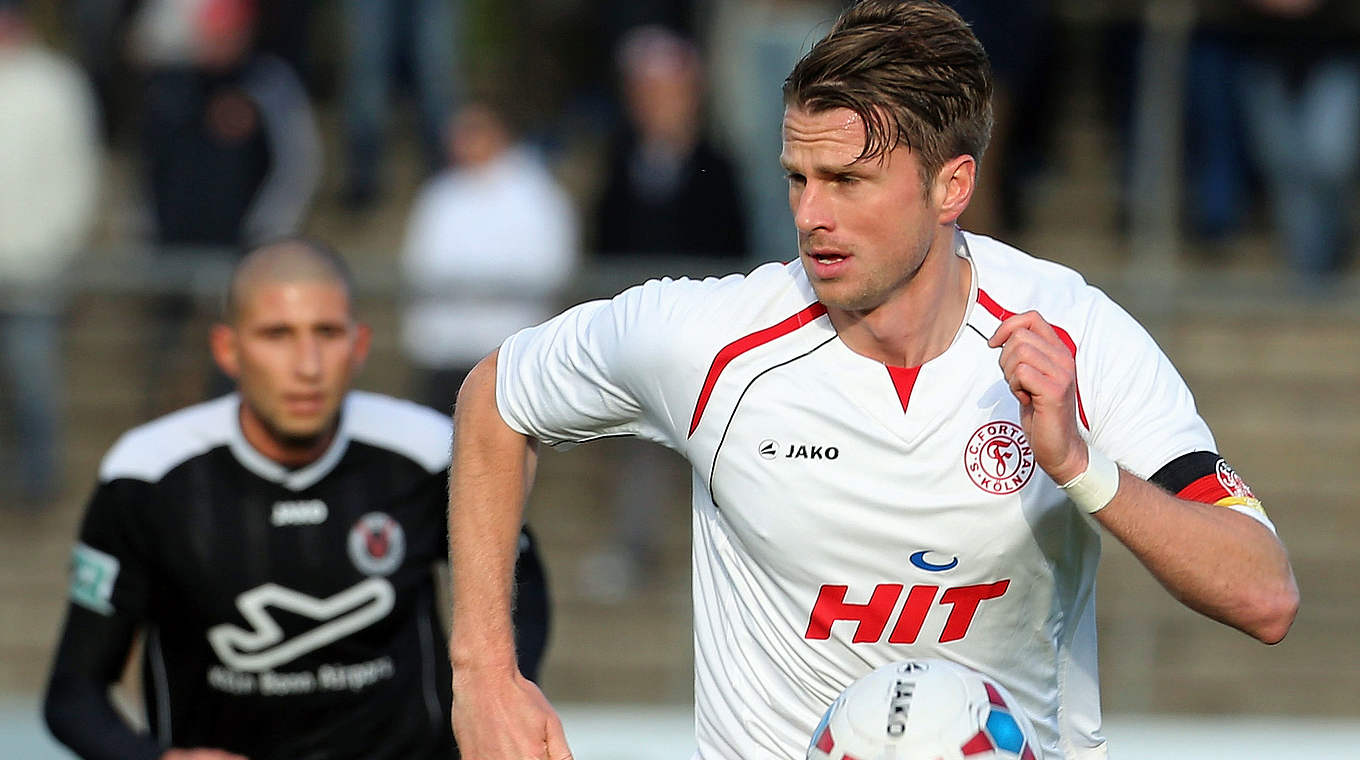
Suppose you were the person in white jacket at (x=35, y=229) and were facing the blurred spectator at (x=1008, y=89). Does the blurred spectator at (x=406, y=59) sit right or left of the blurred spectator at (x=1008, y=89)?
left

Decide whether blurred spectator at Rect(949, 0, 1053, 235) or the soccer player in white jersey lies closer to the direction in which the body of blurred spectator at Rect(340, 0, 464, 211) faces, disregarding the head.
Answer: the soccer player in white jersey

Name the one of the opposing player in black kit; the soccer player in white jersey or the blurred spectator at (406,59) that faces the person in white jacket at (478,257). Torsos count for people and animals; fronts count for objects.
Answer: the blurred spectator

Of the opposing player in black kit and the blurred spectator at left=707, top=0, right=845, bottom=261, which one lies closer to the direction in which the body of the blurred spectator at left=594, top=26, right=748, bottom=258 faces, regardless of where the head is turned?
the opposing player in black kit

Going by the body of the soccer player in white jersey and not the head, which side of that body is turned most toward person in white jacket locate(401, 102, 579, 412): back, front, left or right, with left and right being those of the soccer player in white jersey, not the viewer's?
back

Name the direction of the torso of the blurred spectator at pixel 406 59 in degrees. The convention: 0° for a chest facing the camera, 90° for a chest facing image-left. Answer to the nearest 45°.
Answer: approximately 0°

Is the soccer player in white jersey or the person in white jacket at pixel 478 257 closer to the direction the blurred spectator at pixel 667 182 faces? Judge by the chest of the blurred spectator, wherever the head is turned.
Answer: the soccer player in white jersey

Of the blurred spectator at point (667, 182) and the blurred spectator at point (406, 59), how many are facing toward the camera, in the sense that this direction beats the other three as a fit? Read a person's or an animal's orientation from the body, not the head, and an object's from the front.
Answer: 2

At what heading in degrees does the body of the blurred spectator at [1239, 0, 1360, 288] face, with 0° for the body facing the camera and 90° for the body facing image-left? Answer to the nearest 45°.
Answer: approximately 0°
